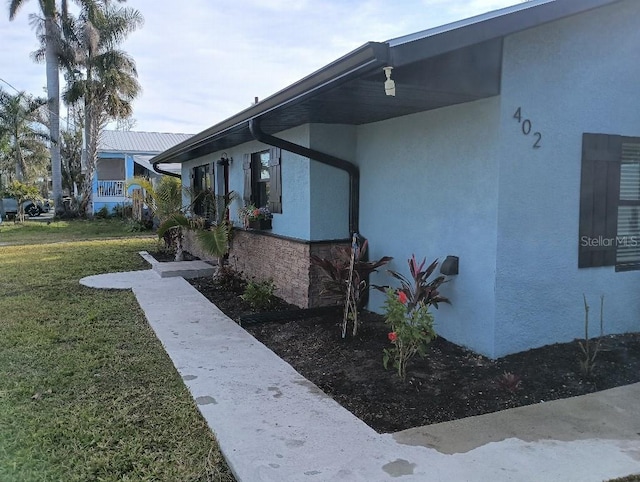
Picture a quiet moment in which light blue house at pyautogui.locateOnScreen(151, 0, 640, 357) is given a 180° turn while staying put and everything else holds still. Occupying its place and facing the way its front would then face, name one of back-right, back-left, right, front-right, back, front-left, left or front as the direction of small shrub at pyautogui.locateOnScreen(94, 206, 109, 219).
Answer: left

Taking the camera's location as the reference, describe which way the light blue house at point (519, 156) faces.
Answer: facing the viewer and to the left of the viewer

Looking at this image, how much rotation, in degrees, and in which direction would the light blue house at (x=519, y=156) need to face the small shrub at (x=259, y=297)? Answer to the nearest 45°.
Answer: approximately 90° to its right

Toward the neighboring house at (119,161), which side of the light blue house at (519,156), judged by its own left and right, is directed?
right

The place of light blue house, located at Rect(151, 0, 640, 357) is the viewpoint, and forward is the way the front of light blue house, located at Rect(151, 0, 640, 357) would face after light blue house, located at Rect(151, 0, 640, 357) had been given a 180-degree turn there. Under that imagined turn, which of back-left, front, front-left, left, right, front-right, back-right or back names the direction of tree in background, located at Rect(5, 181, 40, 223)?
left

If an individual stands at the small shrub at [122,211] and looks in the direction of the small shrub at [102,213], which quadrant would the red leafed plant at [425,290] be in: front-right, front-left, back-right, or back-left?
back-left

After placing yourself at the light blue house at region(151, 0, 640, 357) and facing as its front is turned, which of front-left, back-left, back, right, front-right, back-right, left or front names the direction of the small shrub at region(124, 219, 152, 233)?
right

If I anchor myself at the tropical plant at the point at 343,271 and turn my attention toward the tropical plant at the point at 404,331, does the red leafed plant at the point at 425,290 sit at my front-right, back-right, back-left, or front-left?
front-left

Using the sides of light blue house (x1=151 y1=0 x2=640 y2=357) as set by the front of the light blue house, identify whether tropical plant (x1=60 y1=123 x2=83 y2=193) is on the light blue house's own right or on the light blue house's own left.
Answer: on the light blue house's own right

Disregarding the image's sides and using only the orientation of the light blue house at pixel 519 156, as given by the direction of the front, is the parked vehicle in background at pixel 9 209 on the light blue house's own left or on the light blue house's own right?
on the light blue house's own right

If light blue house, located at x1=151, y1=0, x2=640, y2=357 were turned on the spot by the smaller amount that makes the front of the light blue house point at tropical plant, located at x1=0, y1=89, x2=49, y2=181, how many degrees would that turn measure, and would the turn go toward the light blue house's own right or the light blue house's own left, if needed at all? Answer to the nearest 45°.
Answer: approximately 90° to the light blue house's own right

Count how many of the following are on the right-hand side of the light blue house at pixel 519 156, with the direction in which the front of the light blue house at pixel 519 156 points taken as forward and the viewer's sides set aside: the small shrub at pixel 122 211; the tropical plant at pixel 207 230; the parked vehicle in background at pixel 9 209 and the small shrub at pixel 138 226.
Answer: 4
